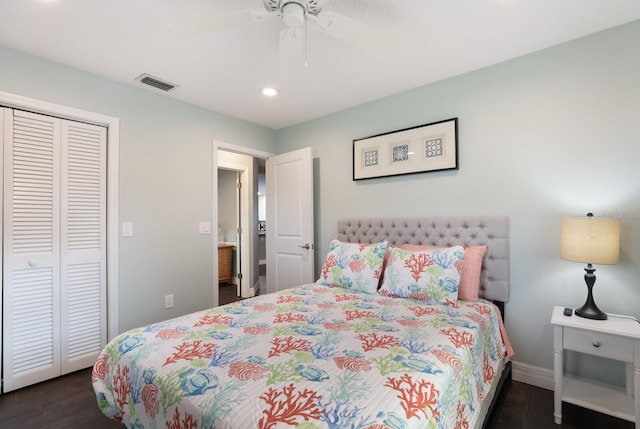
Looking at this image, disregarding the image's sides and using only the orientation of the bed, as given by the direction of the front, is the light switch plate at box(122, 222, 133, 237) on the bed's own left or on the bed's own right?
on the bed's own right

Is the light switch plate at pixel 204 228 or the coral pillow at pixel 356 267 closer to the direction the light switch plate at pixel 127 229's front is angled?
the coral pillow

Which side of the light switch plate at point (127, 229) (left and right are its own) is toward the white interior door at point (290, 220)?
left

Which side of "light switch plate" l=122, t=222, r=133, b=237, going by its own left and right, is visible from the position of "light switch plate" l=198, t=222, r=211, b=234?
left

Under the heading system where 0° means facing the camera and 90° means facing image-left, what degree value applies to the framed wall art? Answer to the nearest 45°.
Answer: approximately 45°

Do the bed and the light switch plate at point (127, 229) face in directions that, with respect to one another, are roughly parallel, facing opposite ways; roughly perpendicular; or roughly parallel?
roughly perpendicular
